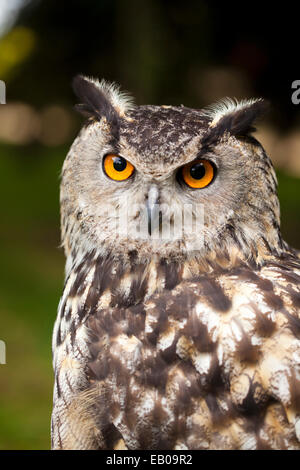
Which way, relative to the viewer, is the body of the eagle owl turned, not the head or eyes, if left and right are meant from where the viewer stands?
facing the viewer and to the left of the viewer
